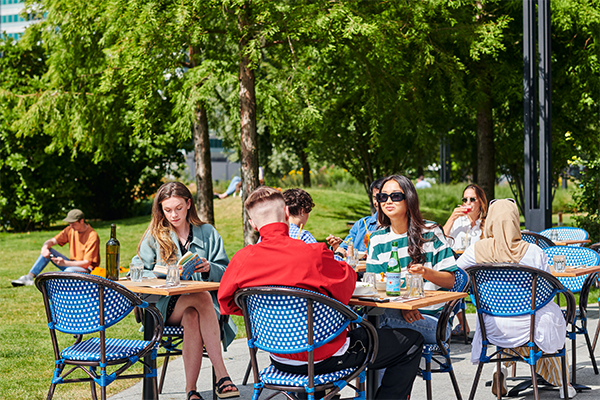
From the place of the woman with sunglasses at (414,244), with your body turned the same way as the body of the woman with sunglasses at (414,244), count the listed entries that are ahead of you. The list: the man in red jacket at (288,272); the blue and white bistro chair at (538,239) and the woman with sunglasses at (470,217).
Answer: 1

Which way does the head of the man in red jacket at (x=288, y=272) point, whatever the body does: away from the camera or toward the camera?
away from the camera

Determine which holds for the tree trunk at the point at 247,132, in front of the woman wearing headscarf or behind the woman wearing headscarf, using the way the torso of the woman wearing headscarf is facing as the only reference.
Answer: in front

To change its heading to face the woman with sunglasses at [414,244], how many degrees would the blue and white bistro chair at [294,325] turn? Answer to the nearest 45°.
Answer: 0° — it already faces them
